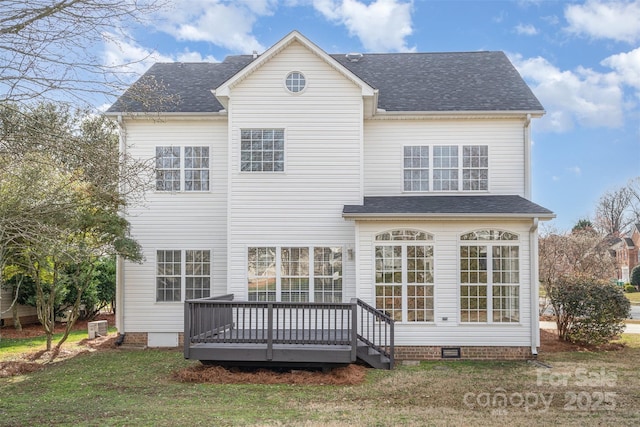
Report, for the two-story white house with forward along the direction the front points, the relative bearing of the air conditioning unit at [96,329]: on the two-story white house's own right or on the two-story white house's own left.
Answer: on the two-story white house's own left

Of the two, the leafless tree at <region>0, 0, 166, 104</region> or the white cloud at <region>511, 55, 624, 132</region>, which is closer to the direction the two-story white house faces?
the white cloud

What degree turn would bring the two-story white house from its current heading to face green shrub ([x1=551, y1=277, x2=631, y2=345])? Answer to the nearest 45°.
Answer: approximately 90° to its right

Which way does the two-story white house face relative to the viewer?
away from the camera

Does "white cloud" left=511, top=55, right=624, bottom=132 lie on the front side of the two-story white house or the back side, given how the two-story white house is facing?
on the front side
